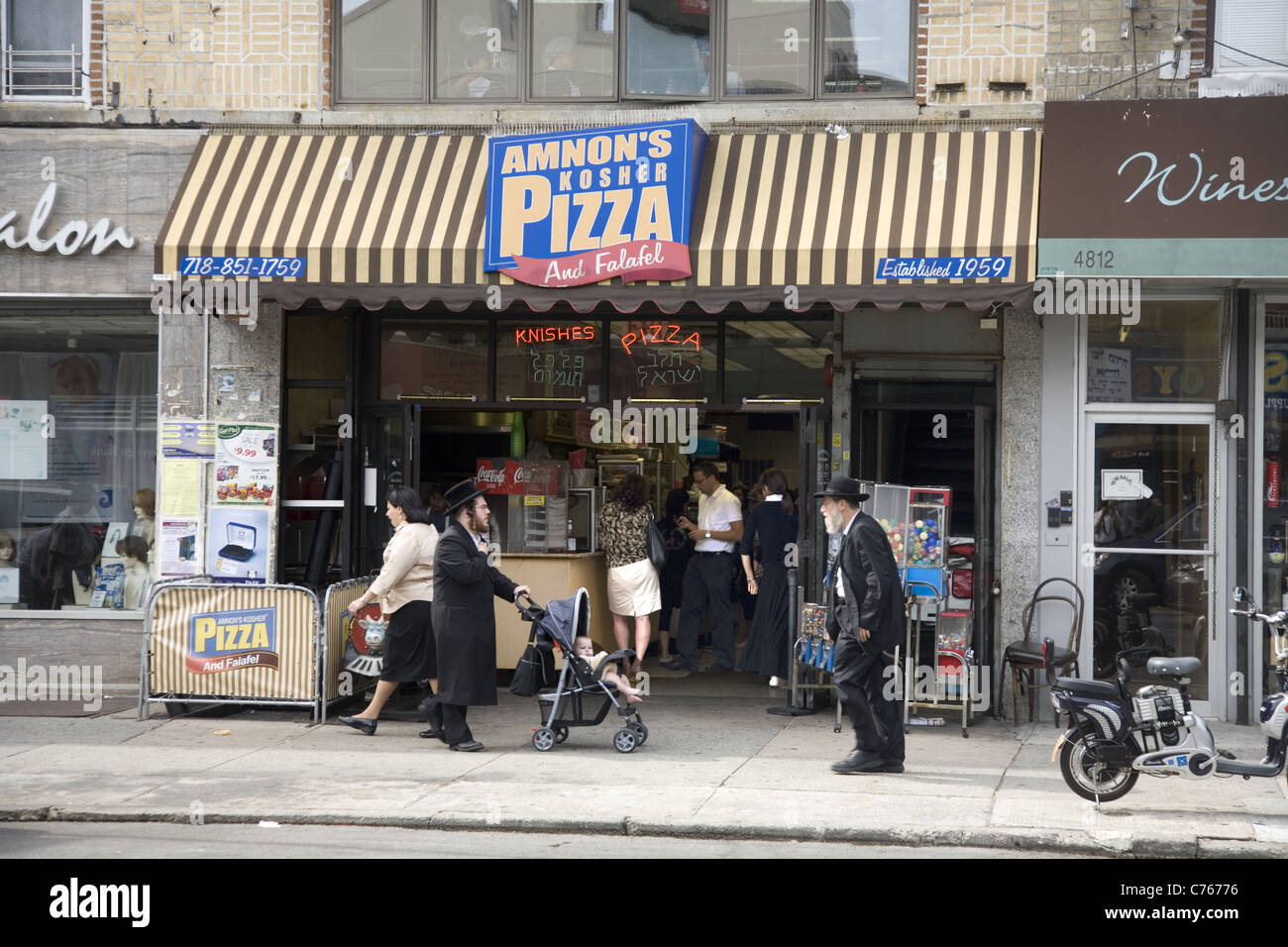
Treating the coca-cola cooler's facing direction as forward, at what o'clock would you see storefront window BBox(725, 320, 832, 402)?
The storefront window is roughly at 10 o'clock from the coca-cola cooler.

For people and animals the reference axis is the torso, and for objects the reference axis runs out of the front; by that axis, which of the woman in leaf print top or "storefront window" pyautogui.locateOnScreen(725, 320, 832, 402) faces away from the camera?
the woman in leaf print top

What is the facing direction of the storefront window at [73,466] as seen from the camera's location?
facing the viewer

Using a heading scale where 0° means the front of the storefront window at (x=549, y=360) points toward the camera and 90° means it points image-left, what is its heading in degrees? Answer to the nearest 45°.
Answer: approximately 0°

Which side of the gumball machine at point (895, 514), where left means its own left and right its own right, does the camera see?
front

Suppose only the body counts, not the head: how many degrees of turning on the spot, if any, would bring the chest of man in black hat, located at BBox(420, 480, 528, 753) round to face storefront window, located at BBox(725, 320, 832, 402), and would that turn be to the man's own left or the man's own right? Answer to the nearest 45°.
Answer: approximately 45° to the man's own left

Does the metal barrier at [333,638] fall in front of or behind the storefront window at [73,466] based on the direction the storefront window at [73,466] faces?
in front

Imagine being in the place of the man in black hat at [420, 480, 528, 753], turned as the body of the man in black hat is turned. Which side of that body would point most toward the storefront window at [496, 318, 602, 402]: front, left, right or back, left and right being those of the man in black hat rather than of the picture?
left

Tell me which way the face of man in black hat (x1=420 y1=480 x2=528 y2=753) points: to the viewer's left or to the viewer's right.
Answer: to the viewer's right

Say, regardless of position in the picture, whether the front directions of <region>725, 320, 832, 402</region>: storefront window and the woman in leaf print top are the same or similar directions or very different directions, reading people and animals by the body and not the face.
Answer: very different directions

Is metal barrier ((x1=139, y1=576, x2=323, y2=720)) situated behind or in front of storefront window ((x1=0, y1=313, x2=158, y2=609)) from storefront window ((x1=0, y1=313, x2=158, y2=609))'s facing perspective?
in front

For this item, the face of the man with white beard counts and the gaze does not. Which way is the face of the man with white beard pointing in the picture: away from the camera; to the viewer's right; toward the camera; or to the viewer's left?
to the viewer's left

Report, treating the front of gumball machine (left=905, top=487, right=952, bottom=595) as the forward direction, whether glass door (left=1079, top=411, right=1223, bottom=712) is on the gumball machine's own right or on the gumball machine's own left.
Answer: on the gumball machine's own left

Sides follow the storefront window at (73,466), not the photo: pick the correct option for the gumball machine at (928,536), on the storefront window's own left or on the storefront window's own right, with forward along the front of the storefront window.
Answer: on the storefront window's own left

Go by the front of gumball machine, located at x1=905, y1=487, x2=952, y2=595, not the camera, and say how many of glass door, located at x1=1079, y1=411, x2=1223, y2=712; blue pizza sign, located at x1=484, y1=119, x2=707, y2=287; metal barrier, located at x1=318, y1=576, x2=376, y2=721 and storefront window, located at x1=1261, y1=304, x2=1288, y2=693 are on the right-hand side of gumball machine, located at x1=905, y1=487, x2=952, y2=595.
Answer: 2
